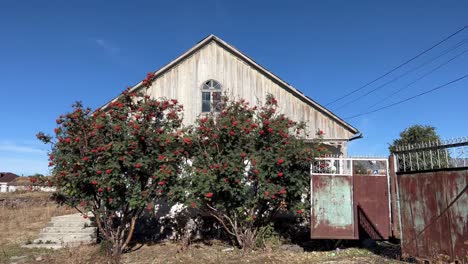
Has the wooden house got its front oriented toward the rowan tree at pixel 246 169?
yes

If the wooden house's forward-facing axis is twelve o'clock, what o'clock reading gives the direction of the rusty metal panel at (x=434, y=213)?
The rusty metal panel is roughly at 11 o'clock from the wooden house.

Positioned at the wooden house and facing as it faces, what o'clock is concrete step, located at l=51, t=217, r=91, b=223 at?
The concrete step is roughly at 3 o'clock from the wooden house.

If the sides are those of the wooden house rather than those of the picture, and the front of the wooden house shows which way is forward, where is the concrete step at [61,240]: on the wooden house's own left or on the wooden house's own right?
on the wooden house's own right

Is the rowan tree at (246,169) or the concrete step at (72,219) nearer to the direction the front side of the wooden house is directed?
the rowan tree

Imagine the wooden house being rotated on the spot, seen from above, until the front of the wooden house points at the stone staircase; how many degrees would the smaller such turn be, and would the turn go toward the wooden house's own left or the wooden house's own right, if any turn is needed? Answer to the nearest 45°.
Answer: approximately 90° to the wooden house's own right

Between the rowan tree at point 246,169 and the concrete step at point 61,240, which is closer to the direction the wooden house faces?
the rowan tree

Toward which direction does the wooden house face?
toward the camera

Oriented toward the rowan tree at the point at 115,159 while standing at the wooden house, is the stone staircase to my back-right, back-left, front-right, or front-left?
front-right

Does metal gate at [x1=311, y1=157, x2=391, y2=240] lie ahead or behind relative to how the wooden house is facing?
ahead
